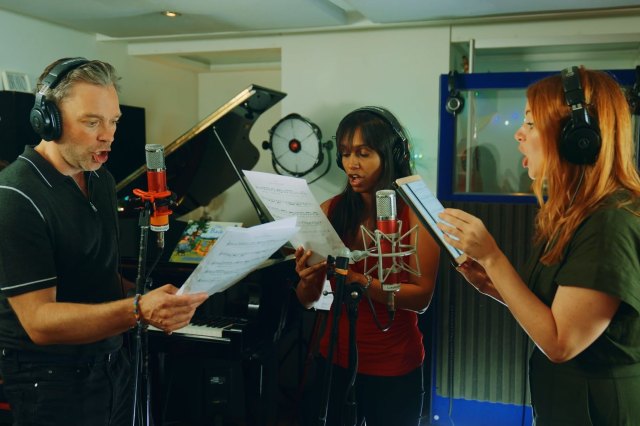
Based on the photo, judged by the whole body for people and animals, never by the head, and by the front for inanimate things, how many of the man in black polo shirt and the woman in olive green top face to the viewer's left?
1

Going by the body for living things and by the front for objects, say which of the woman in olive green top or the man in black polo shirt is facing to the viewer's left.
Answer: the woman in olive green top

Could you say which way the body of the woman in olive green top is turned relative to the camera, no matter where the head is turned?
to the viewer's left

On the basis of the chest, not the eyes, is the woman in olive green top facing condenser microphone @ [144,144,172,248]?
yes

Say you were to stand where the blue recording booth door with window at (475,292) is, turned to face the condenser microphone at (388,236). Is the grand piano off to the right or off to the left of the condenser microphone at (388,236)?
right

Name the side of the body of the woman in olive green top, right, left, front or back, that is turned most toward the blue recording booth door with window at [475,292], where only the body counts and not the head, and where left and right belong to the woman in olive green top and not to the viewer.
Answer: right

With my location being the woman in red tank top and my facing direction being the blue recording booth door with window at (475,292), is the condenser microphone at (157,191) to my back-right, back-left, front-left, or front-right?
back-left
